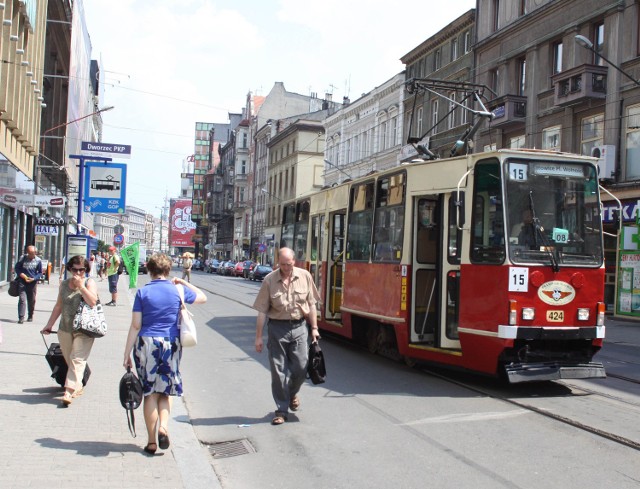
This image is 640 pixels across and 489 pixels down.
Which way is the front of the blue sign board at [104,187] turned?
toward the camera

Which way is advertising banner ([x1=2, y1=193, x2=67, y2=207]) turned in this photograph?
toward the camera

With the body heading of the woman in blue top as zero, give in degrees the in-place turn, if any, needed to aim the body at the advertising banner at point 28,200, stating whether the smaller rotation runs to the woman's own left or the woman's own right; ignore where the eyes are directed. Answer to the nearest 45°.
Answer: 0° — they already face it

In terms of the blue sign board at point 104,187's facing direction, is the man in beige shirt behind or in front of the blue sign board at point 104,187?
in front

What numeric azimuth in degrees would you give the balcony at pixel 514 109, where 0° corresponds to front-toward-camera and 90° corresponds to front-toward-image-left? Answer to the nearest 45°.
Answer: approximately 45°

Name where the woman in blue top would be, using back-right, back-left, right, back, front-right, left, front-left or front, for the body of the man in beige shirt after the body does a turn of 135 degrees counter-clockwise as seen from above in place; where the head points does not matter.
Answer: back

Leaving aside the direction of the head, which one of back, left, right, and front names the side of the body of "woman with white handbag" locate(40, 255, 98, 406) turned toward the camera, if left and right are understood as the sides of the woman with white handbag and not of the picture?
front

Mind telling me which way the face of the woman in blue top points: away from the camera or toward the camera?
away from the camera

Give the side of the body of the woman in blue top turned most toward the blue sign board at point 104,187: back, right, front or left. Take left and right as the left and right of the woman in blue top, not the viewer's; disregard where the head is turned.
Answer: front

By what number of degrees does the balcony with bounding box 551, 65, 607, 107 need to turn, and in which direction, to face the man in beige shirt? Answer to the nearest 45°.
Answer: approximately 45° to its left

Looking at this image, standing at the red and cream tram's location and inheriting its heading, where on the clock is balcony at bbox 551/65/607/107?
The balcony is roughly at 8 o'clock from the red and cream tram.

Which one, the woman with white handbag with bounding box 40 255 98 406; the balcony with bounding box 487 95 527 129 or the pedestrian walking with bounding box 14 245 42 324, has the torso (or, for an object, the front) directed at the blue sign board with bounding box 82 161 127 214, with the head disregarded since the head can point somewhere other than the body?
the balcony

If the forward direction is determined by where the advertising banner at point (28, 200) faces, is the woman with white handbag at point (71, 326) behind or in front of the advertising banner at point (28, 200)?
in front

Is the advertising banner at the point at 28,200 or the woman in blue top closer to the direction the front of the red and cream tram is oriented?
the woman in blue top
